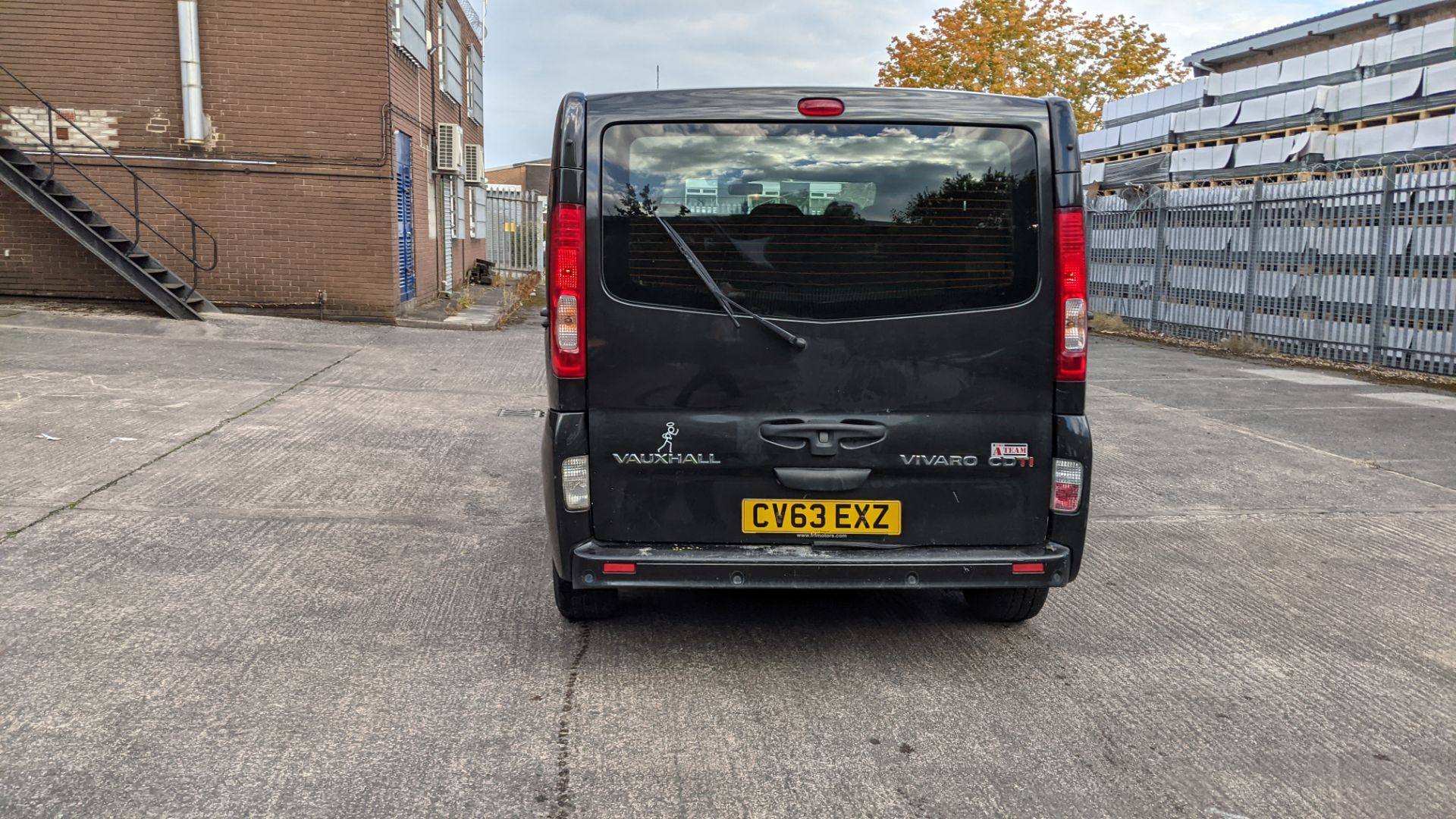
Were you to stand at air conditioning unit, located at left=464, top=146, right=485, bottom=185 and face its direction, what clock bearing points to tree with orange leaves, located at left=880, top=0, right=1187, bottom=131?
The tree with orange leaves is roughly at 11 o'clock from the air conditioning unit.

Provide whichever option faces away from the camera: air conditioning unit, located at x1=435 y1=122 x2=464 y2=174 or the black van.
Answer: the black van

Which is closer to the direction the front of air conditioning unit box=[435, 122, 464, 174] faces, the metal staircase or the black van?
the black van

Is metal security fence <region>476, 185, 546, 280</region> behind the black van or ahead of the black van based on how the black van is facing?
ahead

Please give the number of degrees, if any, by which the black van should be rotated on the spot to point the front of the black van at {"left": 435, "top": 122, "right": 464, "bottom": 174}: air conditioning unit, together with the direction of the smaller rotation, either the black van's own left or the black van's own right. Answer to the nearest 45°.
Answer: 0° — it already faces it

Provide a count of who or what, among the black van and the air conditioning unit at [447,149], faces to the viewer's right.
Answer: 1

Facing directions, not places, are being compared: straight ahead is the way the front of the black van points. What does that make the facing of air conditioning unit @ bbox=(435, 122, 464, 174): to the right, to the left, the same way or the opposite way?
to the right

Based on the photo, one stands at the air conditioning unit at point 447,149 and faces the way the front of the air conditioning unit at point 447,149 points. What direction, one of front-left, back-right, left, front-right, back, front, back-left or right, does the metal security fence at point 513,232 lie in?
left

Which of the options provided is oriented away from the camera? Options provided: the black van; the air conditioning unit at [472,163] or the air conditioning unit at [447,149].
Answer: the black van

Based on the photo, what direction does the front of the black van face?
away from the camera

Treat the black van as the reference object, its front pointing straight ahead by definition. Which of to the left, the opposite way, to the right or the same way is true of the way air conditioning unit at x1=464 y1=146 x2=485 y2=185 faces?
to the right

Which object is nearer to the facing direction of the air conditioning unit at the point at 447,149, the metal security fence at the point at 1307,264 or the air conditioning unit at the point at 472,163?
the metal security fence

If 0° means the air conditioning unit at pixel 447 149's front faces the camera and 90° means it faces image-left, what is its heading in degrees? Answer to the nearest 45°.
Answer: approximately 270°

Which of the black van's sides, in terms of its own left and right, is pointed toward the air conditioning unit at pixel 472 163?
front

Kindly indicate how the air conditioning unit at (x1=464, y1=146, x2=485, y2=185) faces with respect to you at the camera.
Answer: facing to the right of the viewer

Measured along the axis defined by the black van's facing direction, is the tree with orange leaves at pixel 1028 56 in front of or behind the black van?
in front

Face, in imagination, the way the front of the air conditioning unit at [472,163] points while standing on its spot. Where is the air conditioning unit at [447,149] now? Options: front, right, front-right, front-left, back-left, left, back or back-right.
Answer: right
